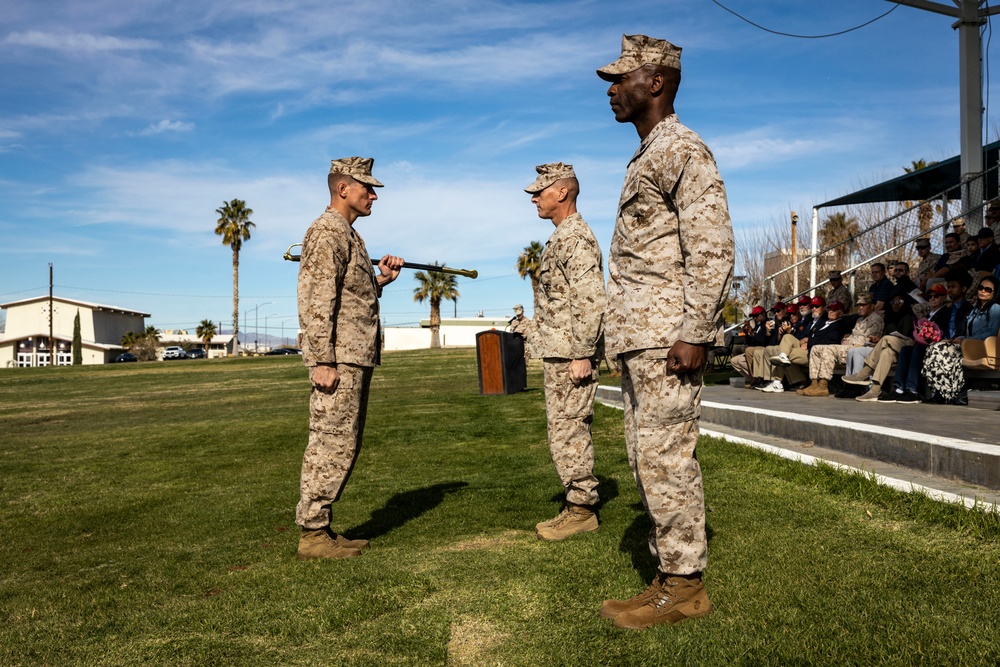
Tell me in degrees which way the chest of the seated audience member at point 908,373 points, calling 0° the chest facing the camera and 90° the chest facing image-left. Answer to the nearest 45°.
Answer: approximately 45°

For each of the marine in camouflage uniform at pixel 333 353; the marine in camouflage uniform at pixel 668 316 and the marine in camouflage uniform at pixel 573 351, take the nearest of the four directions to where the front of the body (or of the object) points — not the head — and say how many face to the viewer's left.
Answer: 2

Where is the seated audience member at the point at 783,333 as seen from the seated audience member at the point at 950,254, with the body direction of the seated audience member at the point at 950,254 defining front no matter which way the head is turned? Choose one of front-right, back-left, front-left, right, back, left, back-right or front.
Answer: front-right

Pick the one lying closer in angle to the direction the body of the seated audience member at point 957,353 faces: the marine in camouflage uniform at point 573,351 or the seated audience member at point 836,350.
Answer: the marine in camouflage uniform

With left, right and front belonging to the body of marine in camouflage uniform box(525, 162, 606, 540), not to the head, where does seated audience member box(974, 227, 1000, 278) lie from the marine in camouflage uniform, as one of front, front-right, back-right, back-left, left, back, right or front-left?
back-right

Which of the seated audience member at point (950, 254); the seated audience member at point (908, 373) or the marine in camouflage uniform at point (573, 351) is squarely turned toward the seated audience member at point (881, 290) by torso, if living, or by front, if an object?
the seated audience member at point (950, 254)

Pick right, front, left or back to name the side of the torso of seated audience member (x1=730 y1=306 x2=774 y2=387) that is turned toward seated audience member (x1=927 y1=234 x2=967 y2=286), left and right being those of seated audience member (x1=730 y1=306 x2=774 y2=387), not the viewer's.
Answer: back

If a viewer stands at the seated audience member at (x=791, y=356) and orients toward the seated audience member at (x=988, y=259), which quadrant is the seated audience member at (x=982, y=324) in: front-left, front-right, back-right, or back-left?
front-right

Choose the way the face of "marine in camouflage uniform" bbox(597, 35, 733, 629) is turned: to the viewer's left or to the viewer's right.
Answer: to the viewer's left

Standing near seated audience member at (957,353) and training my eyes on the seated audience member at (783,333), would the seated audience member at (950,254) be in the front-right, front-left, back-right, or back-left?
front-right

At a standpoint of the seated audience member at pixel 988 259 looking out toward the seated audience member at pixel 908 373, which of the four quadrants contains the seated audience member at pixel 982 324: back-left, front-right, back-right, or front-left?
front-left

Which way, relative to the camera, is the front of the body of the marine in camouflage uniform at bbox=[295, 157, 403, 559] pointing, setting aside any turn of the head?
to the viewer's right

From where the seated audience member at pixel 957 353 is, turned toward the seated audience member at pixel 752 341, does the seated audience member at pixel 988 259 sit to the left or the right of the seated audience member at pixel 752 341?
right

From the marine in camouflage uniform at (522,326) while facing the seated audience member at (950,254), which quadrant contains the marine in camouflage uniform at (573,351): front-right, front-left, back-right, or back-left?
front-right

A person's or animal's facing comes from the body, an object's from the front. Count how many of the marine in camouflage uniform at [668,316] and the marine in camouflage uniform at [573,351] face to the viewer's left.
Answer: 2

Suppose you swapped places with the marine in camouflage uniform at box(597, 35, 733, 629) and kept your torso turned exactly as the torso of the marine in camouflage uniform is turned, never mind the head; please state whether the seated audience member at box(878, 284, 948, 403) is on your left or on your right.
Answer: on your right

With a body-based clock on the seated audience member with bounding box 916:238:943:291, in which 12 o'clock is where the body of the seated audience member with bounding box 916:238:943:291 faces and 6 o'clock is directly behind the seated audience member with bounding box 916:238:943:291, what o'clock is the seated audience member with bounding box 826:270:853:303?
the seated audience member with bounding box 826:270:853:303 is roughly at 2 o'clock from the seated audience member with bounding box 916:238:943:291.
